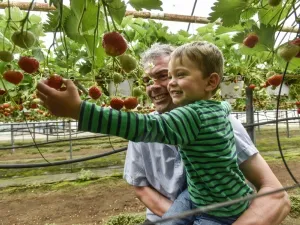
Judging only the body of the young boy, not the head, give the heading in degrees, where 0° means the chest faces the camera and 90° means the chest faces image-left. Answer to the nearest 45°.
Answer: approximately 90°

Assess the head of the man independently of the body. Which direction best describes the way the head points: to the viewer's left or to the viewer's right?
to the viewer's left
